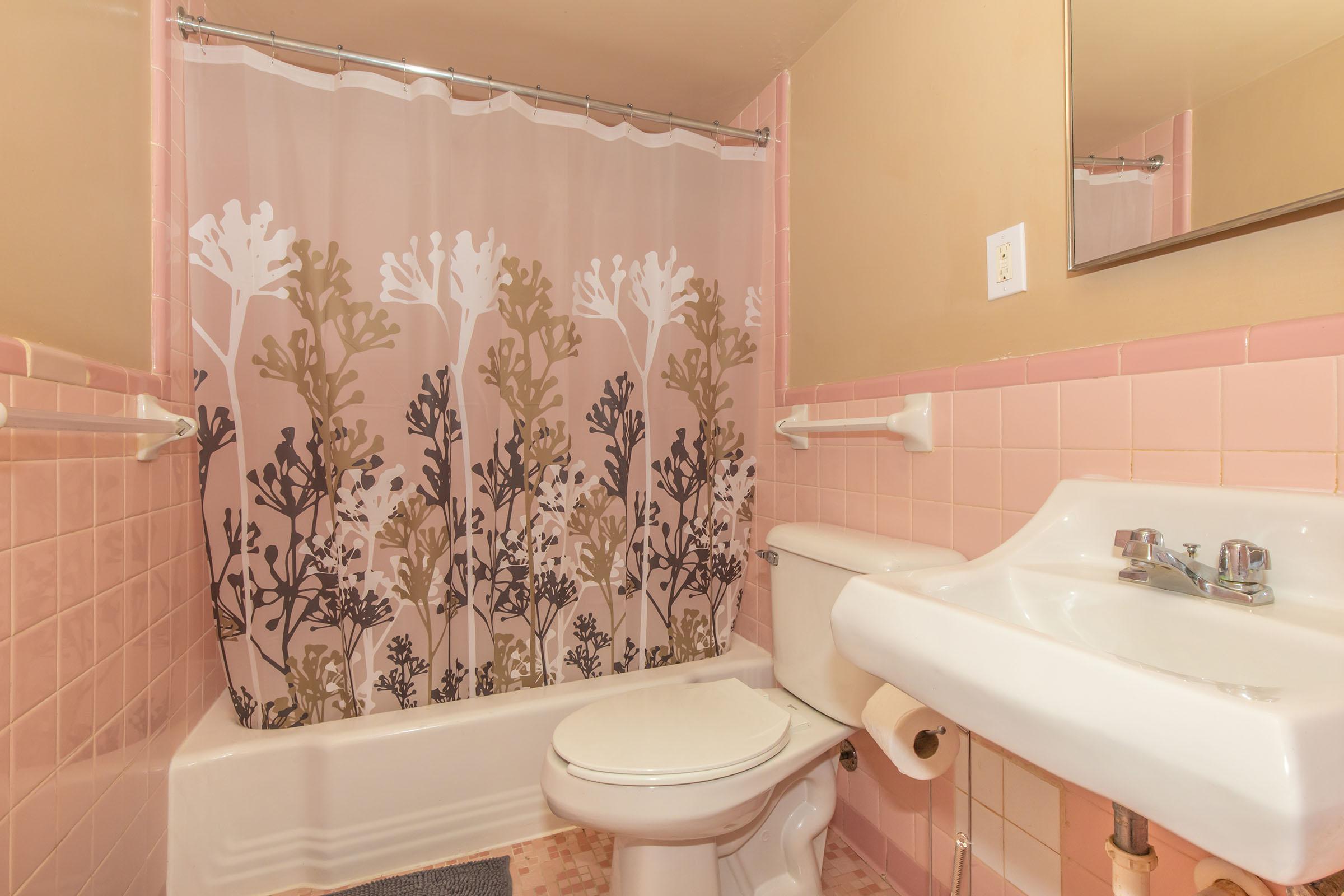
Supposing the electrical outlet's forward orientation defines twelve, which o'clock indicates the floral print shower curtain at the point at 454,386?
The floral print shower curtain is roughly at 1 o'clock from the electrical outlet.

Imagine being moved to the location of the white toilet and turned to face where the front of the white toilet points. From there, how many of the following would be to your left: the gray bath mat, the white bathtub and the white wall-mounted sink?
1

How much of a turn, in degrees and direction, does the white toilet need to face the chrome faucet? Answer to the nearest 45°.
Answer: approximately 90° to its left

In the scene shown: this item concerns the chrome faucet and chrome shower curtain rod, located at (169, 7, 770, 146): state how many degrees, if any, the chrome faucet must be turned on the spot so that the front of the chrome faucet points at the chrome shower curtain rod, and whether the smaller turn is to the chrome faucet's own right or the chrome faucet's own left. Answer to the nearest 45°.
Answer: approximately 45° to the chrome faucet's own right

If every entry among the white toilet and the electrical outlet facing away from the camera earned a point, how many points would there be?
0

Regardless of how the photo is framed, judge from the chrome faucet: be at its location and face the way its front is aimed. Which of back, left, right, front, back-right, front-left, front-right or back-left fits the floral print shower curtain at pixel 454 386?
front-right

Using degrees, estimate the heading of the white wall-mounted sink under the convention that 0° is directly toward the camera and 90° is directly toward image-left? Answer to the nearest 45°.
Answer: approximately 45°

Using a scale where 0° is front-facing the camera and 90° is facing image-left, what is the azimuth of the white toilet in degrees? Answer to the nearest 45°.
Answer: approximately 45°
